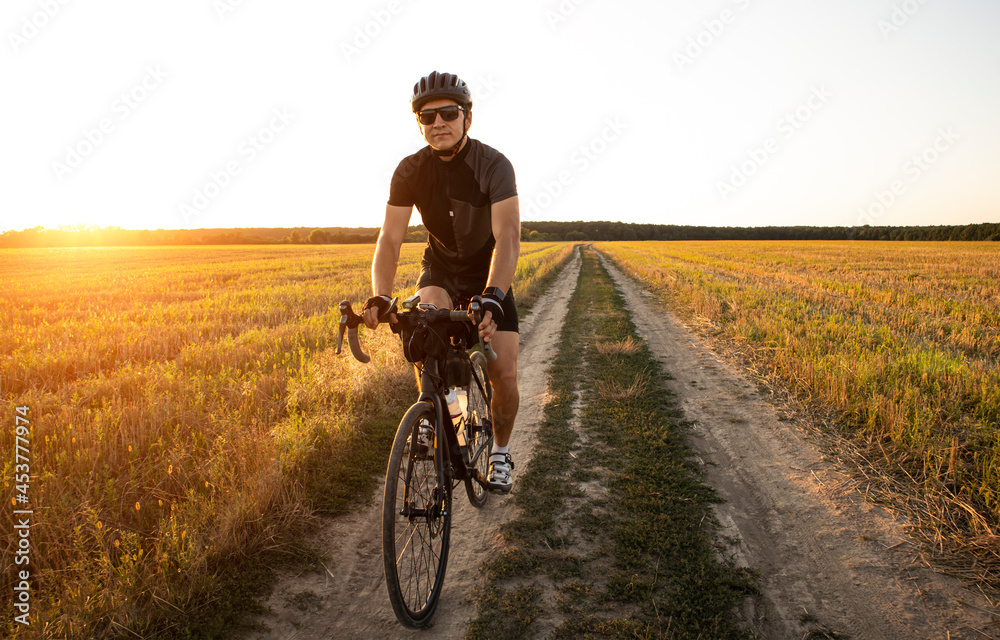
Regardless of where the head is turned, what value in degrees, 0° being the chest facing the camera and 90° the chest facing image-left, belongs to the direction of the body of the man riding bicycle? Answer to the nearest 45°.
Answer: approximately 0°
